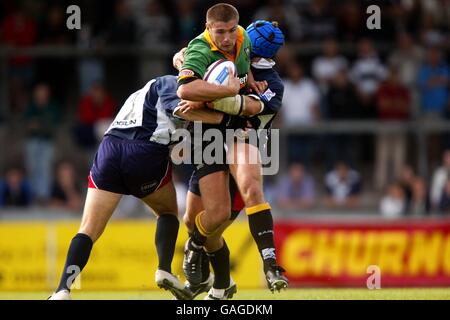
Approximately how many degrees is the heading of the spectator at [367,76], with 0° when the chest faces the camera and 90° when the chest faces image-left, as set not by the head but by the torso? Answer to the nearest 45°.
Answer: approximately 0°

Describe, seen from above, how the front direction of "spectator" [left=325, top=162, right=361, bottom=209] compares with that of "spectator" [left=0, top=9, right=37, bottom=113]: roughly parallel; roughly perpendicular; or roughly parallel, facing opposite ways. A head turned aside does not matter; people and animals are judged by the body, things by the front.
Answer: roughly parallel

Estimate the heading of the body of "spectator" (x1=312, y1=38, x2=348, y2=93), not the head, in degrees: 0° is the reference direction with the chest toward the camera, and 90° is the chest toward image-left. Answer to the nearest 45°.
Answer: approximately 0°

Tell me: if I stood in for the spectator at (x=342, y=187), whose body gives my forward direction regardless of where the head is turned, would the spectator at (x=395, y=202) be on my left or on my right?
on my left

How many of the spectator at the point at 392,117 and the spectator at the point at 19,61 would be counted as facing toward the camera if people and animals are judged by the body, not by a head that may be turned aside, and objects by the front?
2

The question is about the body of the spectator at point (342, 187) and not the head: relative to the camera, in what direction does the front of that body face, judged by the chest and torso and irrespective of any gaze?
toward the camera

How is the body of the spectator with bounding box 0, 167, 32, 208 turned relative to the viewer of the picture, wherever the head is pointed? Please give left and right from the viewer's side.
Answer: facing the viewer

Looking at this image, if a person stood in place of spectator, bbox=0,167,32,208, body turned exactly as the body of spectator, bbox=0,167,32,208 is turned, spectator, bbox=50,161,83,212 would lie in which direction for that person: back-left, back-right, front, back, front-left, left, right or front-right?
left

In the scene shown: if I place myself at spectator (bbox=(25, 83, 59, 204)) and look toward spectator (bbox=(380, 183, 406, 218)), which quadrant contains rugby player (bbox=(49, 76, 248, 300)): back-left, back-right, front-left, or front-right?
front-right

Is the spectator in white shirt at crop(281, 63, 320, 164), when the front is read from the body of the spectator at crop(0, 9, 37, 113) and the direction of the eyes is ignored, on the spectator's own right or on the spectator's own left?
on the spectator's own left

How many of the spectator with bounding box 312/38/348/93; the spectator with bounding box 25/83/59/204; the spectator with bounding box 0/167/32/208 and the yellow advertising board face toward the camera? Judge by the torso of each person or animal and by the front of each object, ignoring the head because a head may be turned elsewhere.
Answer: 4
